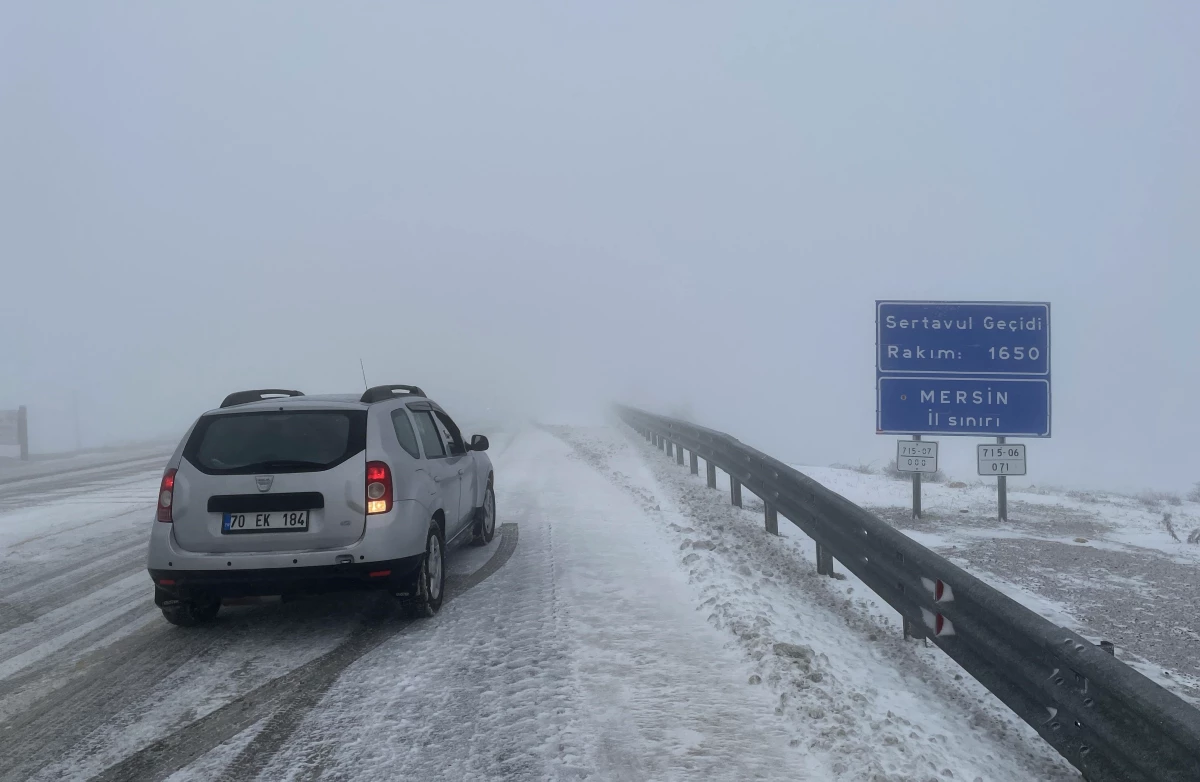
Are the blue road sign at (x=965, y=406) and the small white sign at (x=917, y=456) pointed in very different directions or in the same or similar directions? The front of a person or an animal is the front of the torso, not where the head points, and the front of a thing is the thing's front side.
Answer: same or similar directions

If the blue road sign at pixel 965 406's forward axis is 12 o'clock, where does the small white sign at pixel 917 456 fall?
The small white sign is roughly at 2 o'clock from the blue road sign.

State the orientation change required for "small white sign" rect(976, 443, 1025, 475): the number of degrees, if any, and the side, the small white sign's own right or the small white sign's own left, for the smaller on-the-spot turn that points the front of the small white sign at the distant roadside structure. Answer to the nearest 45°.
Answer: approximately 90° to the small white sign's own right

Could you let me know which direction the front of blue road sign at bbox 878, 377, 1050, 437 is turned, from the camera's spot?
facing the viewer

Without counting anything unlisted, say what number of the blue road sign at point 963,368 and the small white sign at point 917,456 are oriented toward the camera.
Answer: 2

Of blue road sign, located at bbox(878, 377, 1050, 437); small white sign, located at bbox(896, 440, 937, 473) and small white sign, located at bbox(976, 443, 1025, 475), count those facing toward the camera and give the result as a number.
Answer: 3

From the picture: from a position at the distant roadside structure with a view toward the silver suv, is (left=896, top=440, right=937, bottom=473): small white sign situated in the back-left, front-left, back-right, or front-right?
front-left

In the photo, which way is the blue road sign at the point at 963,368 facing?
toward the camera

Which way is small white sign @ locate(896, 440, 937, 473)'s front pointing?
toward the camera

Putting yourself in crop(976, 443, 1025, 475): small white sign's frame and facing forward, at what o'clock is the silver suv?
The silver suv is roughly at 1 o'clock from the small white sign.
